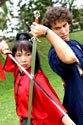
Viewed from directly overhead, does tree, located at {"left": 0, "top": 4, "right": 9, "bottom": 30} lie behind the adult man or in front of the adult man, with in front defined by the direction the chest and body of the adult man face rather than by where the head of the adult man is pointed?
behind
